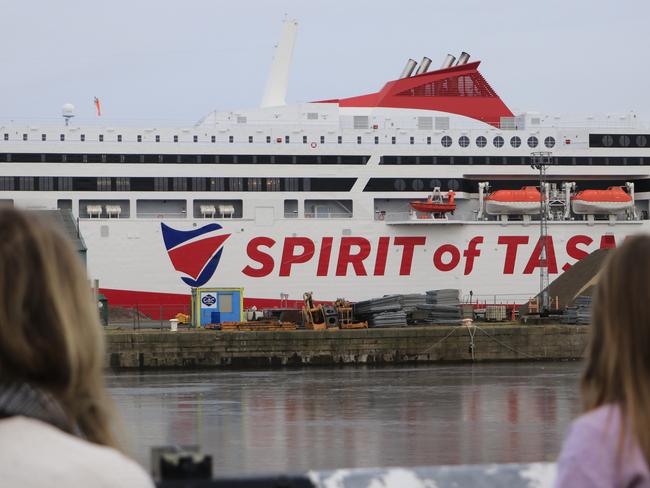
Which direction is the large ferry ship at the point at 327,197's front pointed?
to the viewer's left

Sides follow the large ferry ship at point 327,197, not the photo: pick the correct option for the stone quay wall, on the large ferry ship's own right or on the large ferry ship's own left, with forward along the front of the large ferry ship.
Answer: on the large ferry ship's own left
